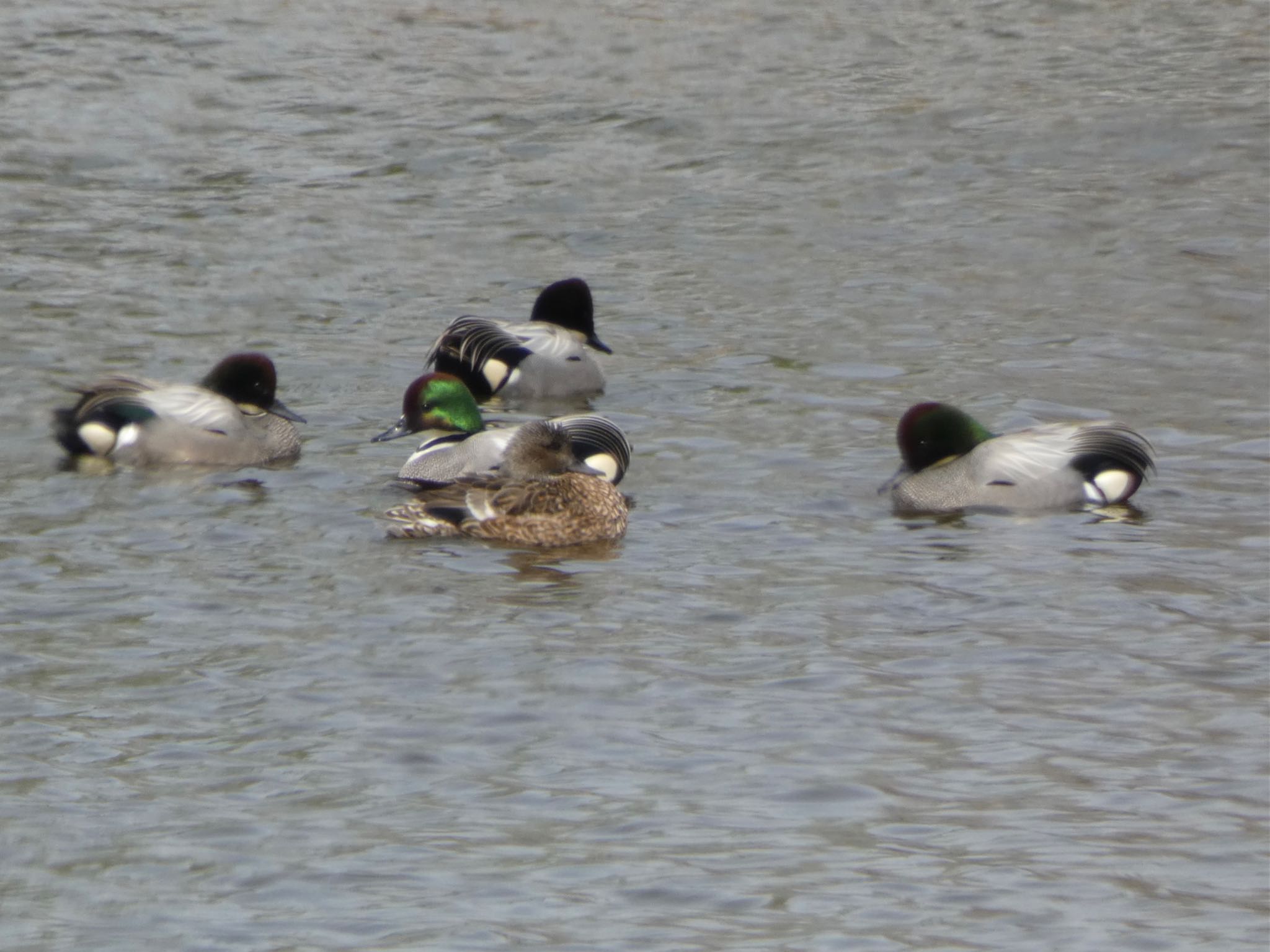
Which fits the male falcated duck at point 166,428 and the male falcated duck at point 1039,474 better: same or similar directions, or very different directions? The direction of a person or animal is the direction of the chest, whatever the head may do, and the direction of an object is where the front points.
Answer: very different directions

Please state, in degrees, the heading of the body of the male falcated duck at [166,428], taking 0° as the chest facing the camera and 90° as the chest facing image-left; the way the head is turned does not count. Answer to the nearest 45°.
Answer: approximately 270°

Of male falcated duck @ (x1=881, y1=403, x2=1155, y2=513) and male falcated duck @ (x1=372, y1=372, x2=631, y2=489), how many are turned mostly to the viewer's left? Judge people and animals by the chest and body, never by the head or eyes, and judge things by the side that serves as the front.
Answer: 2

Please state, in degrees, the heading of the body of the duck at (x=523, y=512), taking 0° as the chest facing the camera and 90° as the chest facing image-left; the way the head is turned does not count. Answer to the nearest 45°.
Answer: approximately 270°

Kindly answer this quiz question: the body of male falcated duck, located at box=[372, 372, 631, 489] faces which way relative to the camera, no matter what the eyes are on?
to the viewer's left

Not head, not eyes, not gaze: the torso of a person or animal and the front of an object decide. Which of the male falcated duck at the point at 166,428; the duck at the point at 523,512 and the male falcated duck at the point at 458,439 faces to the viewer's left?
the male falcated duck at the point at 458,439

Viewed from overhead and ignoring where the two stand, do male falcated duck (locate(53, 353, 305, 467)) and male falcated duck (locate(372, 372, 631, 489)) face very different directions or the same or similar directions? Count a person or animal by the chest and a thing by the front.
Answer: very different directions

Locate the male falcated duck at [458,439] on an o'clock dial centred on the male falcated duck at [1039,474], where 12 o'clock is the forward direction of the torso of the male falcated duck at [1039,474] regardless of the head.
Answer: the male falcated duck at [458,439] is roughly at 12 o'clock from the male falcated duck at [1039,474].

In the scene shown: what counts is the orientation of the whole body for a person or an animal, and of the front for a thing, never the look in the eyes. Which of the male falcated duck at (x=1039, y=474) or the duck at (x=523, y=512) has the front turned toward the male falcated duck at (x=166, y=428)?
the male falcated duck at (x=1039, y=474)

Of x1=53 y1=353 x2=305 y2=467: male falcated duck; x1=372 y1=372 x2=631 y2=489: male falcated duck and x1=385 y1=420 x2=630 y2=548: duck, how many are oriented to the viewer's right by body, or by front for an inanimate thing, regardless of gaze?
2

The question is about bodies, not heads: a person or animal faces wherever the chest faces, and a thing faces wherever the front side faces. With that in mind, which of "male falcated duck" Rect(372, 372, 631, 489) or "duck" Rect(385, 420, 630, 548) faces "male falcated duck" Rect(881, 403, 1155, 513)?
the duck

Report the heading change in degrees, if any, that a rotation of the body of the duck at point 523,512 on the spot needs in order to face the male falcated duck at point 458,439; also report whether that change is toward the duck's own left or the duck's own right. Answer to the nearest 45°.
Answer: approximately 90° to the duck's own left

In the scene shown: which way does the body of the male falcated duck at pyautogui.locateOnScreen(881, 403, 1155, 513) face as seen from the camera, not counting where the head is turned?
to the viewer's left

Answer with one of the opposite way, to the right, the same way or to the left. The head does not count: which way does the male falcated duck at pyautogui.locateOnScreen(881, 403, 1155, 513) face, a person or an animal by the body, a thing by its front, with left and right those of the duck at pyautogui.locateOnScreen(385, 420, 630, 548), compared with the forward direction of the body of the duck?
the opposite way

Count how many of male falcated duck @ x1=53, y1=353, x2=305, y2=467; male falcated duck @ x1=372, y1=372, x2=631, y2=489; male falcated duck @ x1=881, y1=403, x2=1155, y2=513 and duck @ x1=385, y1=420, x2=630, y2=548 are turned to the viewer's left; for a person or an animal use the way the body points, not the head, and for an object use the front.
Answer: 2

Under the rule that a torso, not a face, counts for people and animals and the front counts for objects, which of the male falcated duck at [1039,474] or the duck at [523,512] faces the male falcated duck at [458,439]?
the male falcated duck at [1039,474]
